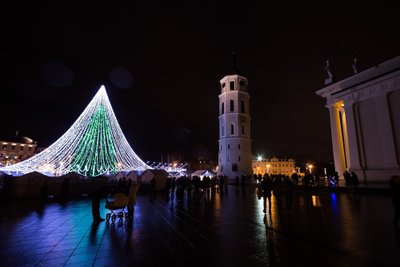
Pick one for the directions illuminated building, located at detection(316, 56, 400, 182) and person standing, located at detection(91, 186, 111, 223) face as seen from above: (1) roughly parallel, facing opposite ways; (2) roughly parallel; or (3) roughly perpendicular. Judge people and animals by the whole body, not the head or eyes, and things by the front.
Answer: roughly perpendicular

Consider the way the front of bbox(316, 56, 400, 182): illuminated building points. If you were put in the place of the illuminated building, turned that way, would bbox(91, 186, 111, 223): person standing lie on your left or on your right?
on your left

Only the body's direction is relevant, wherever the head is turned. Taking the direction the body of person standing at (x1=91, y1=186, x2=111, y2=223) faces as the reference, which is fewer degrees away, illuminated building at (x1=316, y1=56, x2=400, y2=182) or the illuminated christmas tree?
the illuminated building

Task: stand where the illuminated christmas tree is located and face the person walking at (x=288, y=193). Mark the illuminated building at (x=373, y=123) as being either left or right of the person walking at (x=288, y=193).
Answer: left

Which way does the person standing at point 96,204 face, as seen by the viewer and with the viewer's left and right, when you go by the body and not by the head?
facing to the right of the viewer

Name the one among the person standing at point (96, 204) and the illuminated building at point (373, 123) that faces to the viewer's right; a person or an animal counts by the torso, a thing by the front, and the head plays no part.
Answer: the person standing

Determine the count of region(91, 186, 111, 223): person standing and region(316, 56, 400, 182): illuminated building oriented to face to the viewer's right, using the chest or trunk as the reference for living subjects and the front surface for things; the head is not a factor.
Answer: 1

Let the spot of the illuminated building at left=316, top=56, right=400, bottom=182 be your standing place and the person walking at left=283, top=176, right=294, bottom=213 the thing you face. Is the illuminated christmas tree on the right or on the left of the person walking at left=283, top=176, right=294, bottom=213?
right

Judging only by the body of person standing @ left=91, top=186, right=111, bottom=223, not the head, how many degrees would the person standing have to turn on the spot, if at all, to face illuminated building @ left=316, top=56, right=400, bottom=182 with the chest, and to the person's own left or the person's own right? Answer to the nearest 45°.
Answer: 0° — they already face it

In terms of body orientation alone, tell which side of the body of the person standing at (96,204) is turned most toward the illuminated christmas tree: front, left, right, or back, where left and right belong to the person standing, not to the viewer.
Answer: left
